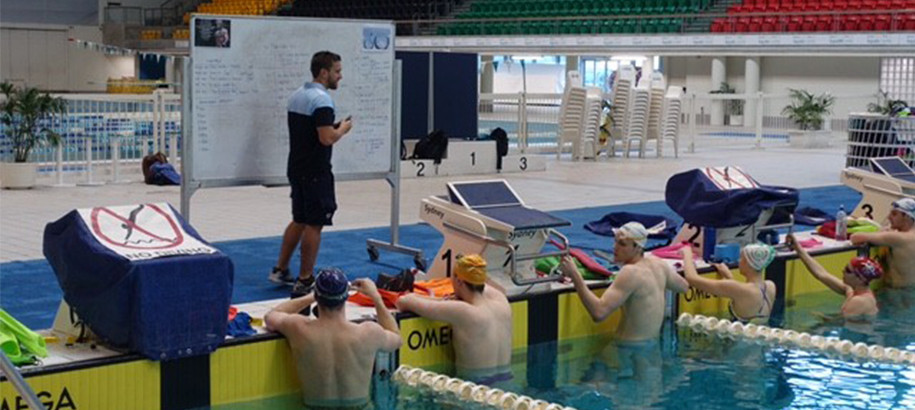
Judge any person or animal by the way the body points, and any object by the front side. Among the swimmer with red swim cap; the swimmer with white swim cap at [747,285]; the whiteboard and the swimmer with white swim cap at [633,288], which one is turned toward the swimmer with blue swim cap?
the whiteboard

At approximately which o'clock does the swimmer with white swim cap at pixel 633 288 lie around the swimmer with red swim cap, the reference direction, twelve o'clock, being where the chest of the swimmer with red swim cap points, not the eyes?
The swimmer with white swim cap is roughly at 9 o'clock from the swimmer with red swim cap.

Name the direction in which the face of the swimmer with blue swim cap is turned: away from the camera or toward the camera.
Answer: away from the camera

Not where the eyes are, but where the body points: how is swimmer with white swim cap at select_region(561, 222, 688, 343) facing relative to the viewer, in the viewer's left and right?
facing away from the viewer and to the left of the viewer

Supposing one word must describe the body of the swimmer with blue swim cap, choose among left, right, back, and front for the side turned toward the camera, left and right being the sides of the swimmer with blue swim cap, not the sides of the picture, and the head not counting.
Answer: back

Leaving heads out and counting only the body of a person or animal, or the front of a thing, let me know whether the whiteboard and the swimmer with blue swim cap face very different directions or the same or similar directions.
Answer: very different directions

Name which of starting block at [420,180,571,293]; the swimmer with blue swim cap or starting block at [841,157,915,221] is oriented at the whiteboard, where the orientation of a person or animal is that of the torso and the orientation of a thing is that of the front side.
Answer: the swimmer with blue swim cap

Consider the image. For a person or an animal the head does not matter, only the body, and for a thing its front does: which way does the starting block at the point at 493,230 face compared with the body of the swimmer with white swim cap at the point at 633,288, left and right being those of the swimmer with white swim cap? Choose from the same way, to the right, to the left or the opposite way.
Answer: the opposite way

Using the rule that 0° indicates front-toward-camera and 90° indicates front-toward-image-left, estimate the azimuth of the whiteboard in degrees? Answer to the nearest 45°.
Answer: approximately 0°

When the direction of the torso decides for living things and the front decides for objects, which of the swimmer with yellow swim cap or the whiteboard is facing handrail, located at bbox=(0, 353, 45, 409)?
the whiteboard

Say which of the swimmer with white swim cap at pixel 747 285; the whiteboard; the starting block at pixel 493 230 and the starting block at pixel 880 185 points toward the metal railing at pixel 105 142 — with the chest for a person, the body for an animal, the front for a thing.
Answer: the swimmer with white swim cap

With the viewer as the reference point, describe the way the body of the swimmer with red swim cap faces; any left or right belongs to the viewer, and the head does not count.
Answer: facing away from the viewer and to the left of the viewer
